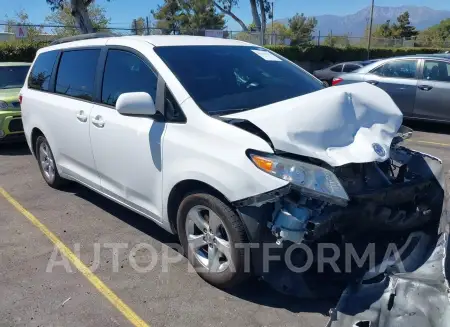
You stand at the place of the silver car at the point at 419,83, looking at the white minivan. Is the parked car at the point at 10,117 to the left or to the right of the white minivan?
right

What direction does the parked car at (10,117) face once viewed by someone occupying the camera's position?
facing the viewer

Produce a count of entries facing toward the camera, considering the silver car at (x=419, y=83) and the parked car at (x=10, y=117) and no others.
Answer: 1

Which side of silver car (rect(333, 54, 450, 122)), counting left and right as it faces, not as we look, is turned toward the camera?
right

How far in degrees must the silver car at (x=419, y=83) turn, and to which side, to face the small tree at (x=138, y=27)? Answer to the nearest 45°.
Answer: approximately 135° to its left

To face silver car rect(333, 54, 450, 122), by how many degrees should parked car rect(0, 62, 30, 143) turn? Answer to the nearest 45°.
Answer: approximately 90° to its left

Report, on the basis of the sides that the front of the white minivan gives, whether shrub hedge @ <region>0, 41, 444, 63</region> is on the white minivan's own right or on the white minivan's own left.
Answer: on the white minivan's own left

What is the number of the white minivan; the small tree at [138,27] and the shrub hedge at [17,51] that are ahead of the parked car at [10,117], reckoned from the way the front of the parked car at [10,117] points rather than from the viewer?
1

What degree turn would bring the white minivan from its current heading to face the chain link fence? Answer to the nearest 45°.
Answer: approximately 135° to its left

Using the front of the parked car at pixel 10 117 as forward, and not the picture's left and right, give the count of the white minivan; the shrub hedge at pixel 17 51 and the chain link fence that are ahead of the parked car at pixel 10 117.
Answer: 1

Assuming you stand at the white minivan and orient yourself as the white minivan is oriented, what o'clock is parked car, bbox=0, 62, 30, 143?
The parked car is roughly at 6 o'clock from the white minivan.

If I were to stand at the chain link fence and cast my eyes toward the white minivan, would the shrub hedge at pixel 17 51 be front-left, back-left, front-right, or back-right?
front-right

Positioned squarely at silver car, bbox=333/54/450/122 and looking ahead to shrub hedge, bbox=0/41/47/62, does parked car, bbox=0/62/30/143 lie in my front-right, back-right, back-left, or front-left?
front-left

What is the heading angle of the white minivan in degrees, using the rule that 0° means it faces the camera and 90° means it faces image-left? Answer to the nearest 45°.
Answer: approximately 315°

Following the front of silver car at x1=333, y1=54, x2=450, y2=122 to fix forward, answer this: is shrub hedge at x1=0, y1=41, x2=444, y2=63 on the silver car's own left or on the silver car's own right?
on the silver car's own left

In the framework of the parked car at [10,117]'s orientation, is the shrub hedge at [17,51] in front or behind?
behind

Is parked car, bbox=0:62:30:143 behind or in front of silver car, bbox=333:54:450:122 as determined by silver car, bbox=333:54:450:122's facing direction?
behind

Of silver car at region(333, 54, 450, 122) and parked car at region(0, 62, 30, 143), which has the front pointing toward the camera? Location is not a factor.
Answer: the parked car
